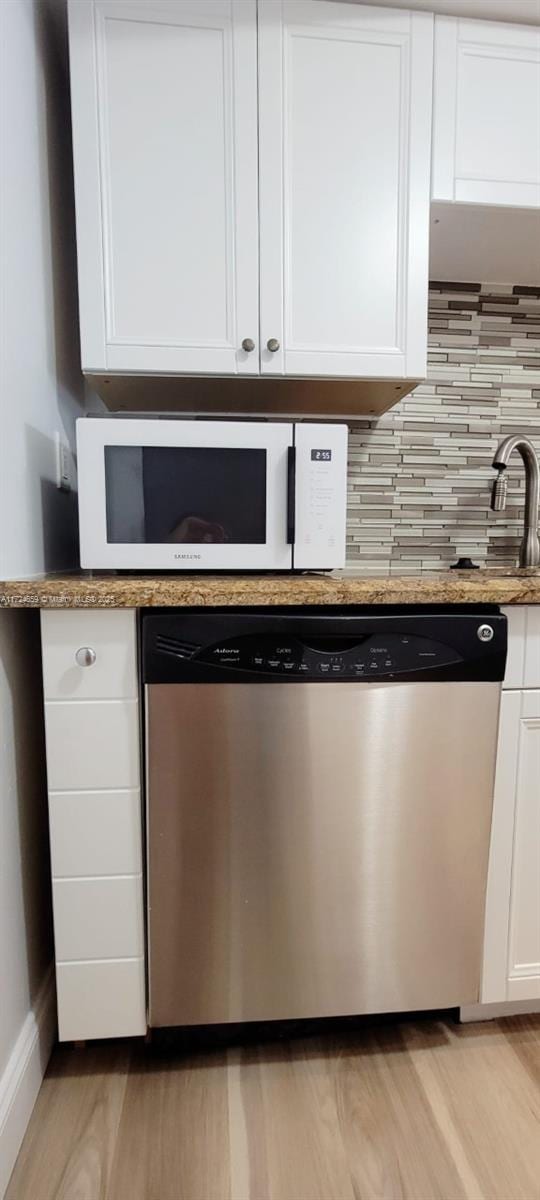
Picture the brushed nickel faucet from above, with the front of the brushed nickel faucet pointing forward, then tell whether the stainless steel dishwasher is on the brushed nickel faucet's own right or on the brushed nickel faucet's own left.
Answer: on the brushed nickel faucet's own left

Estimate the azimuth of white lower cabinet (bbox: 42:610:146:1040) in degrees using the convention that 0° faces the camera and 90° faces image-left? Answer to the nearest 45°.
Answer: approximately 0°

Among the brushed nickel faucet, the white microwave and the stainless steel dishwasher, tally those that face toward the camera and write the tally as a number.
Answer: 2

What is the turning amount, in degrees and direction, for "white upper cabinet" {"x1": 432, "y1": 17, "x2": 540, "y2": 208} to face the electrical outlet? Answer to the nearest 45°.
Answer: approximately 90° to its right

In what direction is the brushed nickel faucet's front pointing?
to the viewer's left

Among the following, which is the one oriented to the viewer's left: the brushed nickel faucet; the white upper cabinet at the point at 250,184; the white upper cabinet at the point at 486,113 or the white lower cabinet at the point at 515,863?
the brushed nickel faucet
